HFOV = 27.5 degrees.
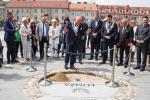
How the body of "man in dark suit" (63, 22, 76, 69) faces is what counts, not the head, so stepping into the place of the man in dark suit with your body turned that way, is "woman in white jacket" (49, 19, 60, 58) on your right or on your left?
on your right

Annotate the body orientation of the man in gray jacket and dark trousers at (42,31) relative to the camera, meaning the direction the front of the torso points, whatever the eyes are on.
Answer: toward the camera

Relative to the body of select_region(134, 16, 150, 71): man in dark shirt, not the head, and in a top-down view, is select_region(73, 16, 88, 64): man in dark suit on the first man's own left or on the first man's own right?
on the first man's own right

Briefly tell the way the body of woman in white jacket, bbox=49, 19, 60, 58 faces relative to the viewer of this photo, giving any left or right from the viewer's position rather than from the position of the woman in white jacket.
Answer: facing the viewer

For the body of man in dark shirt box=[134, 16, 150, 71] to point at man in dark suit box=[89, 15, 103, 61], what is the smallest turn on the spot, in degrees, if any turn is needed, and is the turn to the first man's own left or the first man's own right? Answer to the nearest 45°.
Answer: approximately 90° to the first man's own right

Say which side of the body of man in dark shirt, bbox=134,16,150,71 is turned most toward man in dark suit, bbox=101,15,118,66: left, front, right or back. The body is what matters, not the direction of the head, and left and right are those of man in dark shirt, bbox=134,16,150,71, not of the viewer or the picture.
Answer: right

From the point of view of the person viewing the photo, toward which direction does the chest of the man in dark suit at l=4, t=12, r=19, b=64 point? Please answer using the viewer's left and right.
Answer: facing the viewer and to the right of the viewer

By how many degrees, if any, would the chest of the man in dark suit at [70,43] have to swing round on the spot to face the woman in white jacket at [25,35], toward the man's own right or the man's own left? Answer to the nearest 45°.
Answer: approximately 45° to the man's own right

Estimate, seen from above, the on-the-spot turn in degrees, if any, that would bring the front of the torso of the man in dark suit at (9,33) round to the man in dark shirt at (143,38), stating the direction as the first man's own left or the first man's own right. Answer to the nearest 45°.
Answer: approximately 45° to the first man's own left

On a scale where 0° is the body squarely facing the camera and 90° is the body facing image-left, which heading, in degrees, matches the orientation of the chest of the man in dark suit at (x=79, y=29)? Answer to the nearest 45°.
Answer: approximately 45°
